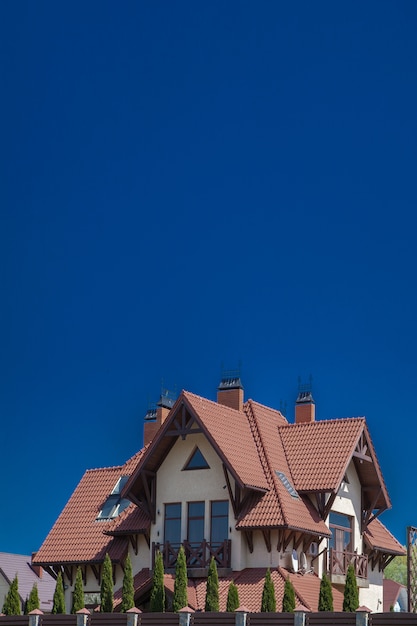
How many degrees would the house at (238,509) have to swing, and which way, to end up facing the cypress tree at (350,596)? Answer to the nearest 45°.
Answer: approximately 90° to its left

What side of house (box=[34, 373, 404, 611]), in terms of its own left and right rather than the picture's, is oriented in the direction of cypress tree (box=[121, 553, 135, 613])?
front

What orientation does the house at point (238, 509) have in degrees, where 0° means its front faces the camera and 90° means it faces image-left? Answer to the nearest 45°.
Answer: approximately 45°

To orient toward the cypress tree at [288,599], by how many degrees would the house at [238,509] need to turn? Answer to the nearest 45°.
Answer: approximately 45° to its left

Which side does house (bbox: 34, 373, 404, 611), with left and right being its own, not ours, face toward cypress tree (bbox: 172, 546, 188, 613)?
front

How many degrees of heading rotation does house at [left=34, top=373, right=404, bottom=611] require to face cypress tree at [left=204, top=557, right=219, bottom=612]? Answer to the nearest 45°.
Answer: approximately 45° to its left
